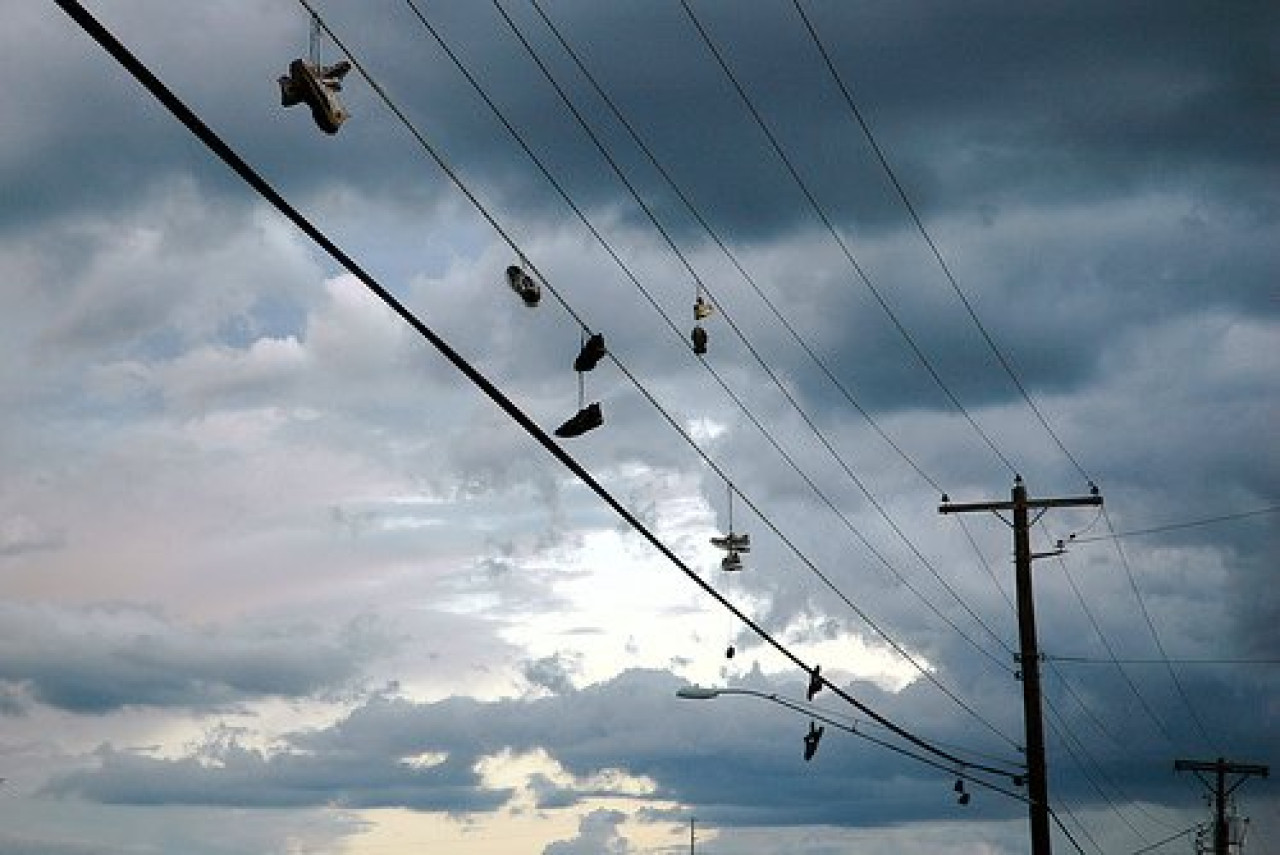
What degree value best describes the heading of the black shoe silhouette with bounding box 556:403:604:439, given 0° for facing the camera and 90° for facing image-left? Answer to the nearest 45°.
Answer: approximately 90°

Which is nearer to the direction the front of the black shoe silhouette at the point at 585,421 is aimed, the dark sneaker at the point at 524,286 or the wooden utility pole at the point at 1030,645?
the dark sneaker

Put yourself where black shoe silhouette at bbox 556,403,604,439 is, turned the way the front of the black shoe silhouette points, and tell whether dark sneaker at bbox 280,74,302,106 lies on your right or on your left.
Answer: on your left

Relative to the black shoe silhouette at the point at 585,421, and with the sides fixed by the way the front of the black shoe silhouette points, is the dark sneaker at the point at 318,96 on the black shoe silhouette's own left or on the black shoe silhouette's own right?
on the black shoe silhouette's own left
